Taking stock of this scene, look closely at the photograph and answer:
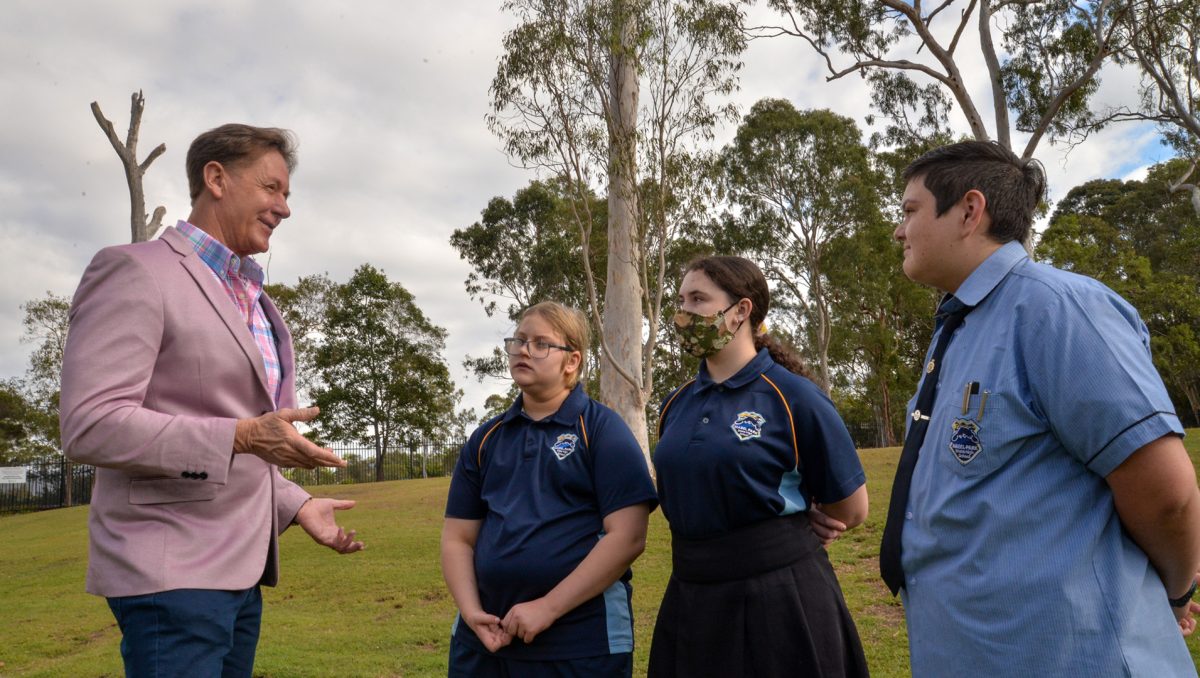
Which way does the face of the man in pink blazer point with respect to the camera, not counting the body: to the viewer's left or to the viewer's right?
to the viewer's right

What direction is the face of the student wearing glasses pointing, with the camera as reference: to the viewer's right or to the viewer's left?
to the viewer's left

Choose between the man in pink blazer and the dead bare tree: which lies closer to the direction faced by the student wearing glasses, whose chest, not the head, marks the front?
the man in pink blazer

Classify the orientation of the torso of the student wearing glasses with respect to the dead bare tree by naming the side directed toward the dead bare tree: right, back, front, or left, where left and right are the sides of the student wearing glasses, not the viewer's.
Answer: right

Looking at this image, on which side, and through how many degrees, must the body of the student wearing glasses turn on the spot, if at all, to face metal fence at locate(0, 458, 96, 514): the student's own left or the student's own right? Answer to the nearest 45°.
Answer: approximately 90° to the student's own right

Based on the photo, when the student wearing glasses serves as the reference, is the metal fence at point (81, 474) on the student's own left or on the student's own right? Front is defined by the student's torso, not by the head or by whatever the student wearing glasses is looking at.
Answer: on the student's own right

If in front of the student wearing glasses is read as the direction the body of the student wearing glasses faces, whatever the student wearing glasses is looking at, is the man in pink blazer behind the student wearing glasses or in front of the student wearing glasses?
in front

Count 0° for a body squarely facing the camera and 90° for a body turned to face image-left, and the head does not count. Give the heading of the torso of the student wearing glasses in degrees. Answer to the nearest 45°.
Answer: approximately 45°
